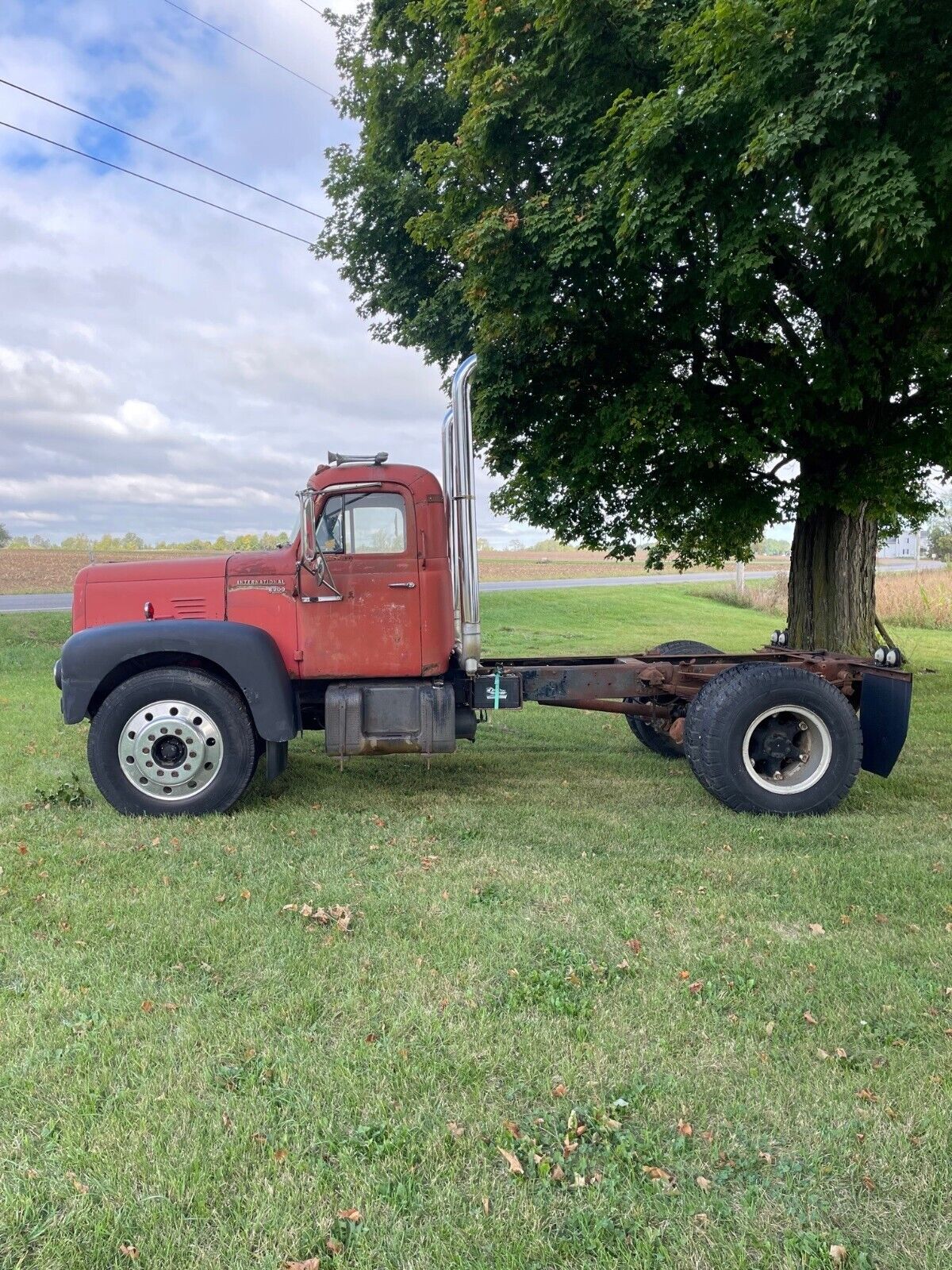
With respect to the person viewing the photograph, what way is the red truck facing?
facing to the left of the viewer

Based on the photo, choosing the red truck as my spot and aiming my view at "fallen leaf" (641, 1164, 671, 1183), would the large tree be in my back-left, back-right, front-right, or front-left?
back-left

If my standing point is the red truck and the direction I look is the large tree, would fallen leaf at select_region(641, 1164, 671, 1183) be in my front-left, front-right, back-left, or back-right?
back-right
